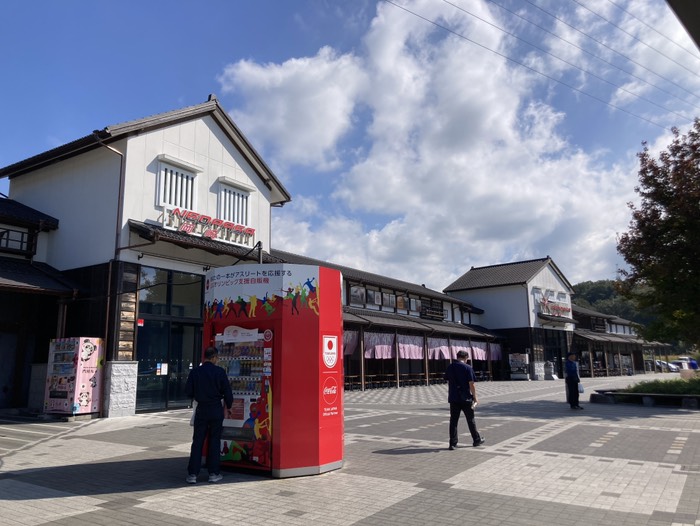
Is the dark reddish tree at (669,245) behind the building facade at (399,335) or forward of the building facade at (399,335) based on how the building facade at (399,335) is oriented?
forward

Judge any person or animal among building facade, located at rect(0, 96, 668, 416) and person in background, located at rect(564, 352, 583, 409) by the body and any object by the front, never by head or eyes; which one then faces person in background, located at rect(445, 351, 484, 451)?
the building facade

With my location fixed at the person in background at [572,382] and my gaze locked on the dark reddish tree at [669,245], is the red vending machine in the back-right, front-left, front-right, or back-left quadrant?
back-right

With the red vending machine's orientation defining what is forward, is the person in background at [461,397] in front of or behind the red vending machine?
behind

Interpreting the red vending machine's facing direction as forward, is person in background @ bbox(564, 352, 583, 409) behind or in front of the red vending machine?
behind

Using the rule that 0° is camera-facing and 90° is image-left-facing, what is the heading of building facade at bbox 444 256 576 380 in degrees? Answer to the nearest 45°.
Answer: approximately 315°
